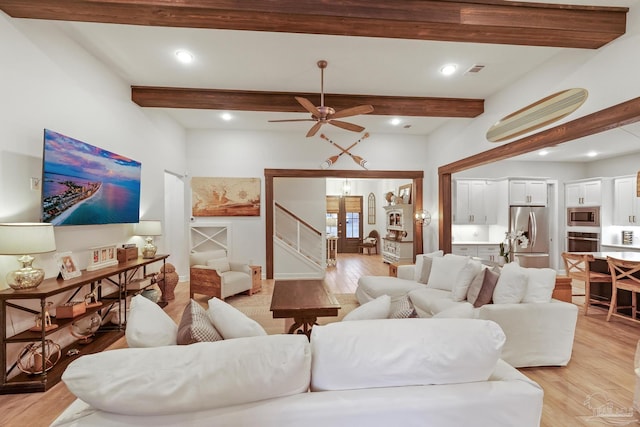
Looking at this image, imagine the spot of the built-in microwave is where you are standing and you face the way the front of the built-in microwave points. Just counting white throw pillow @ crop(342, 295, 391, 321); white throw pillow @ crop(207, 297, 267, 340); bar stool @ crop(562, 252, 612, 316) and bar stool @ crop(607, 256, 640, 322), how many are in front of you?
4

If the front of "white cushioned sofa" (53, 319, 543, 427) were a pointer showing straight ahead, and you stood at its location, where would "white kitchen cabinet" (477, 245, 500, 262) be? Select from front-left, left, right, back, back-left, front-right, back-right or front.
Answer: front-right

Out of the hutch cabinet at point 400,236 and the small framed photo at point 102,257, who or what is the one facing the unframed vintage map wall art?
the hutch cabinet

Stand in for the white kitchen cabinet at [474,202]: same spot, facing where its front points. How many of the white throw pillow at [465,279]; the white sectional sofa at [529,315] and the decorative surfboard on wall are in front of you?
3

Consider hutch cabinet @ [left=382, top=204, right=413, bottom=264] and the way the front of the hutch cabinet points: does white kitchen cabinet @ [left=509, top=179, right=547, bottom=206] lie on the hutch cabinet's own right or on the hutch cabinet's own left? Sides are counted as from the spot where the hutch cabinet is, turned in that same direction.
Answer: on the hutch cabinet's own left

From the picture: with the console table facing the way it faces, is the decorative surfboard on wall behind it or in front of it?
in front

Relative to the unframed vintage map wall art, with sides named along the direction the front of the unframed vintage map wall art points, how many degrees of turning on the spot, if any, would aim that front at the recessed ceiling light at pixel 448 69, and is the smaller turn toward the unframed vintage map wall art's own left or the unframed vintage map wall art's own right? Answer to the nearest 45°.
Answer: approximately 45° to the unframed vintage map wall art's own left

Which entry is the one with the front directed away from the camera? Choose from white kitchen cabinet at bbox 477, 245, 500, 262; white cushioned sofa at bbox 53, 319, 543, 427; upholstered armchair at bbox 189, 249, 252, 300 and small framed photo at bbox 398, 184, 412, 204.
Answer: the white cushioned sofa

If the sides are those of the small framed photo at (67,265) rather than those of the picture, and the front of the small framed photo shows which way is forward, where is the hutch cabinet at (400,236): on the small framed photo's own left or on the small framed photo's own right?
on the small framed photo's own left

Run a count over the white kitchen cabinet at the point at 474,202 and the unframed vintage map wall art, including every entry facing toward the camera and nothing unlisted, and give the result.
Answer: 2

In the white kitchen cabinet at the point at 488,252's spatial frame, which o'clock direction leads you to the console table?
The console table is roughly at 1 o'clock from the white kitchen cabinet.

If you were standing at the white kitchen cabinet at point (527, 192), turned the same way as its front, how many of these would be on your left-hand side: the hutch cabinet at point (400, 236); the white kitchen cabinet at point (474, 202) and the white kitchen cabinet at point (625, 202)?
1

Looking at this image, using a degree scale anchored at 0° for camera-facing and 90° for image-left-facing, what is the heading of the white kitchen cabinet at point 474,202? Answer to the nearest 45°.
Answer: approximately 0°

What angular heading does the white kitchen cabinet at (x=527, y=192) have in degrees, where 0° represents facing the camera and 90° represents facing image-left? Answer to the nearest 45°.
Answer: approximately 0°

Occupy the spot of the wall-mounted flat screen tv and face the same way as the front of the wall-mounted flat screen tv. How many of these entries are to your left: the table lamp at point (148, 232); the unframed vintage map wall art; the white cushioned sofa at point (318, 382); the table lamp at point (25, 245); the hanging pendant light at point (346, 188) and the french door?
4

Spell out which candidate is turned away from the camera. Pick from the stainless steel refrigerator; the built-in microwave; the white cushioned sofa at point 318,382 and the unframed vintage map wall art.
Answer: the white cushioned sofa

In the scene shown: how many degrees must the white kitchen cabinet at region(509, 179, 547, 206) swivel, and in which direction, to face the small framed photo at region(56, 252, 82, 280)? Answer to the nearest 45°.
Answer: approximately 45° to its right
